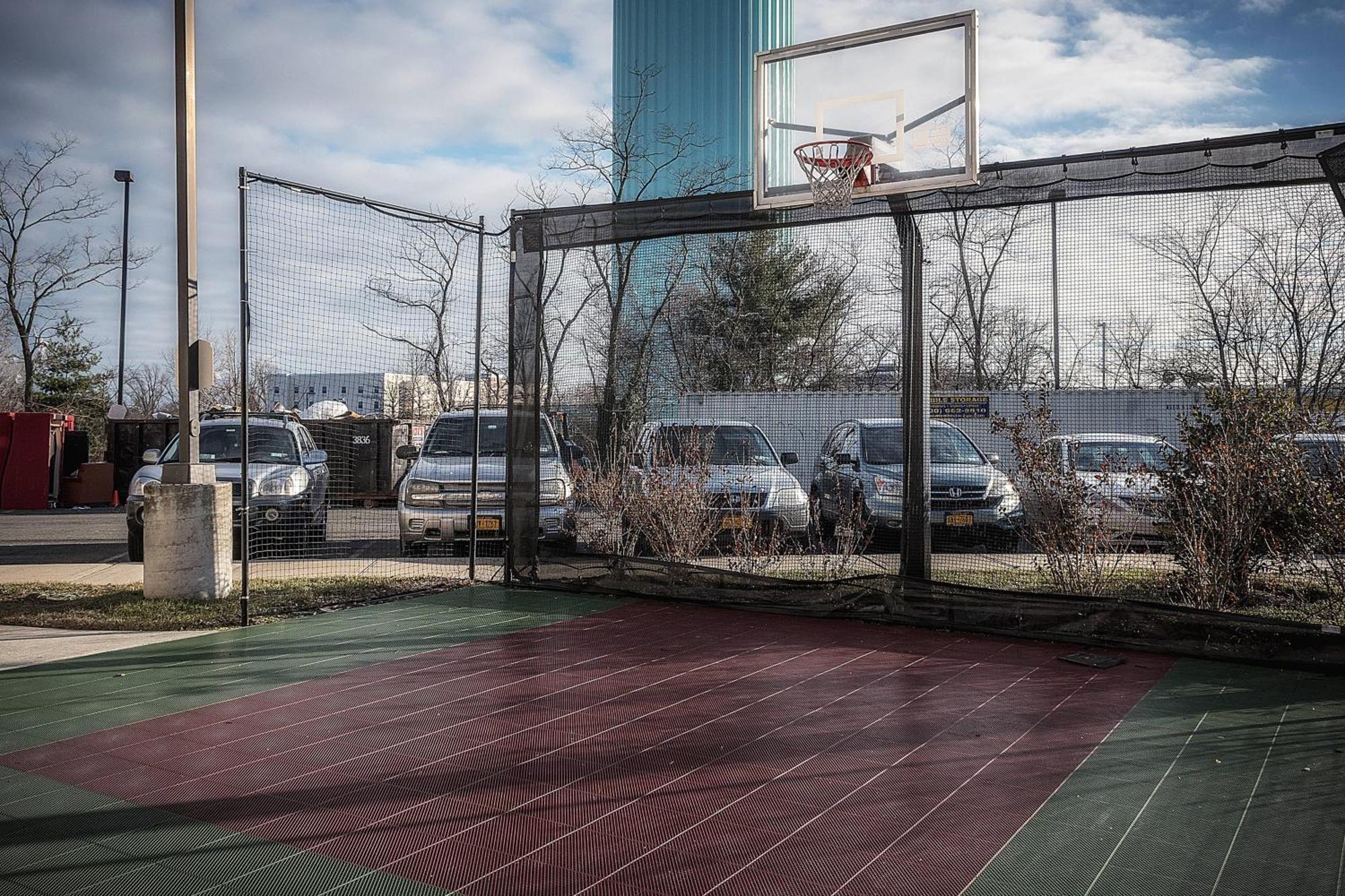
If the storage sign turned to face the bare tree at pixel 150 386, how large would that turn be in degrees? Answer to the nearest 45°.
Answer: approximately 135° to its right

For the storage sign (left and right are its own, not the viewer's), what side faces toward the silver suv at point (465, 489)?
right

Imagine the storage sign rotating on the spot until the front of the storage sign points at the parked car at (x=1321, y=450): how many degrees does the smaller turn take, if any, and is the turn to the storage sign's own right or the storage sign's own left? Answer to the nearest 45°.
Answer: approximately 45° to the storage sign's own left

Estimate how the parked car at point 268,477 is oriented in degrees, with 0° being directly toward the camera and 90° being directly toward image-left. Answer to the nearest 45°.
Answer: approximately 0°

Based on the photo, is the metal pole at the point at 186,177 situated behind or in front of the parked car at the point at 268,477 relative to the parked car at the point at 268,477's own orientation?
in front

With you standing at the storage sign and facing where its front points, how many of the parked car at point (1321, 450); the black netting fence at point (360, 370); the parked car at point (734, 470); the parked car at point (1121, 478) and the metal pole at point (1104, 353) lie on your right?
2

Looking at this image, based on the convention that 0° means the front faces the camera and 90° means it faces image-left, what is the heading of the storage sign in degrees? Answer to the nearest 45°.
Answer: approximately 0°

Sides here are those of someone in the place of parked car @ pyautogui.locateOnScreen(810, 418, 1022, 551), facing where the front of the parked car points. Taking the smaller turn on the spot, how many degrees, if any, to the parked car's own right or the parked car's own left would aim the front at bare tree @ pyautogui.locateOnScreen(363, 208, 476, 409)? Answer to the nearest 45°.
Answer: approximately 135° to the parked car's own right
